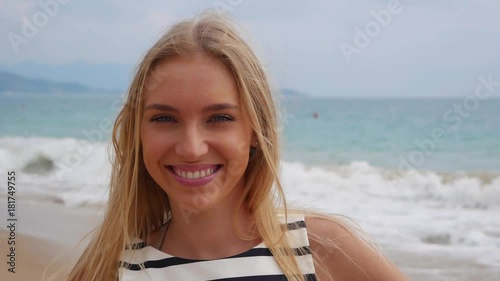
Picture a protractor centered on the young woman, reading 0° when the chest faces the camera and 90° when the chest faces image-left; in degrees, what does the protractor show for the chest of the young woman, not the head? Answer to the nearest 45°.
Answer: approximately 0°
